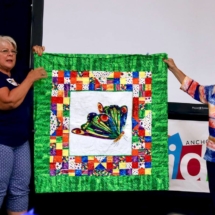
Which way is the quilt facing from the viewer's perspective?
toward the camera
